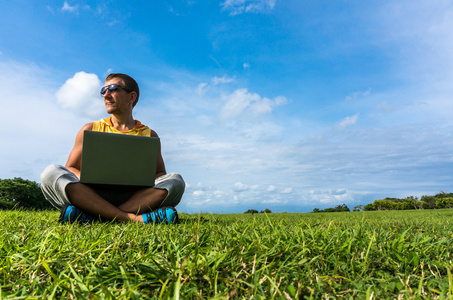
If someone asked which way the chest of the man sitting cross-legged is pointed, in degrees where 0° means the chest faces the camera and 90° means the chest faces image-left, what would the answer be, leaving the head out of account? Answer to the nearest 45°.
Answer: approximately 0°

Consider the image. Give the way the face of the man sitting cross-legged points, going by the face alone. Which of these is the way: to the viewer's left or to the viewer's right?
to the viewer's left

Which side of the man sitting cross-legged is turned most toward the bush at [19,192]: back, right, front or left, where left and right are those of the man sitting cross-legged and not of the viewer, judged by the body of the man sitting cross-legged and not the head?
back
